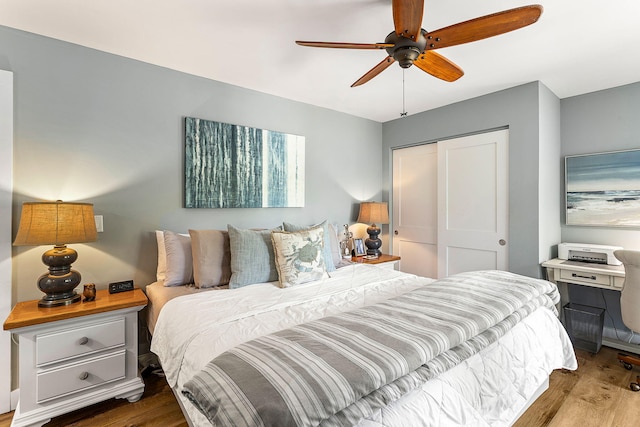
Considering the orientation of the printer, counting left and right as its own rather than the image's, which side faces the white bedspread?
front

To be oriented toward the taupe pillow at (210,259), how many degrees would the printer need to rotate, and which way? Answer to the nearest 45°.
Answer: approximately 45° to its right

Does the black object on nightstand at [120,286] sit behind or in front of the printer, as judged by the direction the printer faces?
in front

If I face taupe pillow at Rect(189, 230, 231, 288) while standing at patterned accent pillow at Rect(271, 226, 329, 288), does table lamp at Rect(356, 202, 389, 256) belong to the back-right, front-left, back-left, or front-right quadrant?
back-right

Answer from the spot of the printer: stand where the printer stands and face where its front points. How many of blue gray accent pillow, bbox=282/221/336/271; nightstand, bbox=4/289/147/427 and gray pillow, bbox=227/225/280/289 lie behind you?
0

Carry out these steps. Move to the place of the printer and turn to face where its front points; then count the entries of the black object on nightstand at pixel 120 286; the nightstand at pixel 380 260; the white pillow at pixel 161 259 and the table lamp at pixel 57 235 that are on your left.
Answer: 0

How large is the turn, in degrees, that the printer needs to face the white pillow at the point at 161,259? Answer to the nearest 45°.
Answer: approximately 45° to its right

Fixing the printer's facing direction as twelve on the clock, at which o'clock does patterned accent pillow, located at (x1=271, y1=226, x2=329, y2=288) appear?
The patterned accent pillow is roughly at 1 o'clock from the printer.

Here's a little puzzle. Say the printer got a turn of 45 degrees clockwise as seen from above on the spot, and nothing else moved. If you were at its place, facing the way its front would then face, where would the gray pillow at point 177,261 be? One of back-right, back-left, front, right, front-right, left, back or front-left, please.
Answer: front

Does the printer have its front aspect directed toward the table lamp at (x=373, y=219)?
no

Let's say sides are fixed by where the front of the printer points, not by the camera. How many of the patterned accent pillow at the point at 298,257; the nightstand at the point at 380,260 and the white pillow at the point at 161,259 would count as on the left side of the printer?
0

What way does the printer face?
toward the camera

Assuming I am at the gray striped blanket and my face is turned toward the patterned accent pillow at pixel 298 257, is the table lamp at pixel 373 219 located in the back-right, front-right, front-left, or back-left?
front-right

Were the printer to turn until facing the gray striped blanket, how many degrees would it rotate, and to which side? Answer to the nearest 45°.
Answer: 0° — it already faces it
